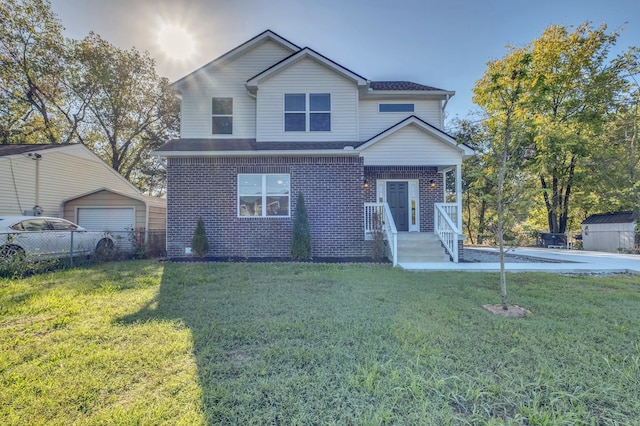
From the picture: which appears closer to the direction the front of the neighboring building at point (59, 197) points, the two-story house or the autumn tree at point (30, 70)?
the two-story house

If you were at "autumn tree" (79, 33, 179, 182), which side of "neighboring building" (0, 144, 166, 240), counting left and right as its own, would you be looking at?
back

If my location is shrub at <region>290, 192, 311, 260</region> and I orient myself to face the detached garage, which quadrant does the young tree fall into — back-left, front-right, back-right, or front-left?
back-left

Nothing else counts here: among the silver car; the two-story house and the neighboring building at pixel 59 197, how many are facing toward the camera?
2

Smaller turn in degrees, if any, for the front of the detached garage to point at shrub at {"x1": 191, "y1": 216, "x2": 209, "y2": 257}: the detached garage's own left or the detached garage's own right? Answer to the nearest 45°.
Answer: approximately 45° to the detached garage's own left

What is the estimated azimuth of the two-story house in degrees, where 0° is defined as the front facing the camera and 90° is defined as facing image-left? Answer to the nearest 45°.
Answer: approximately 0°

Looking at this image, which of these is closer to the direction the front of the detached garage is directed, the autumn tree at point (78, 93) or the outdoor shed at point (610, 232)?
the outdoor shed
